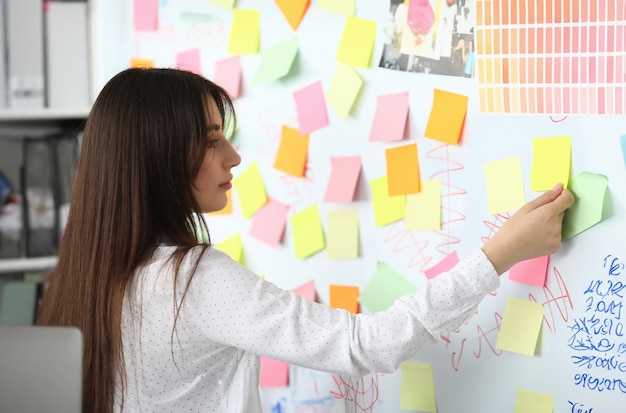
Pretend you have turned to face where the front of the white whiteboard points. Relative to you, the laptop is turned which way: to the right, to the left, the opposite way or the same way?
the opposite way

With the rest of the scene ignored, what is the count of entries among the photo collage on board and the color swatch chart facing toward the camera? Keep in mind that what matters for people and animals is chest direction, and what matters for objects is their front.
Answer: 2

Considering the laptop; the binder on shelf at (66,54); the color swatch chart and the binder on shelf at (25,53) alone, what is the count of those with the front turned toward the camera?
3

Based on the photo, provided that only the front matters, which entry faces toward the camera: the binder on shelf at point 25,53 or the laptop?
the binder on shelf

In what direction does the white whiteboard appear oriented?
toward the camera

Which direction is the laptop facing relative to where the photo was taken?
away from the camera

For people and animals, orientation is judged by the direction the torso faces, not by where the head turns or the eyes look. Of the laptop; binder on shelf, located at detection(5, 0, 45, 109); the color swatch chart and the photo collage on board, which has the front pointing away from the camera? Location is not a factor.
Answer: the laptop

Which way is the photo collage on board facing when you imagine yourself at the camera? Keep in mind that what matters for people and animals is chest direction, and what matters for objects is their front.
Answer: facing the viewer

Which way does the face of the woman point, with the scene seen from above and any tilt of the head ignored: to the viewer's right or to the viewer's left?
to the viewer's right

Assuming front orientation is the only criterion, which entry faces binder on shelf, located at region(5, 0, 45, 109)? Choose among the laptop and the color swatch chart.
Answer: the laptop

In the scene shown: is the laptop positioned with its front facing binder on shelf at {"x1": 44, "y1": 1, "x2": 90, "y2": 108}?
yes

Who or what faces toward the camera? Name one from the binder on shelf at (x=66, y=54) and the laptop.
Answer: the binder on shelf

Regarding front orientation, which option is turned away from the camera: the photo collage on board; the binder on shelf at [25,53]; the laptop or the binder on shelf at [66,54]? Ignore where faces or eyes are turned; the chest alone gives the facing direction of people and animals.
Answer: the laptop

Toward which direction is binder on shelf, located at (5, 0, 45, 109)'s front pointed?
toward the camera

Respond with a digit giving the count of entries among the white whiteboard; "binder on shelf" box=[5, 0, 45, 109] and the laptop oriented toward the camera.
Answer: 2
